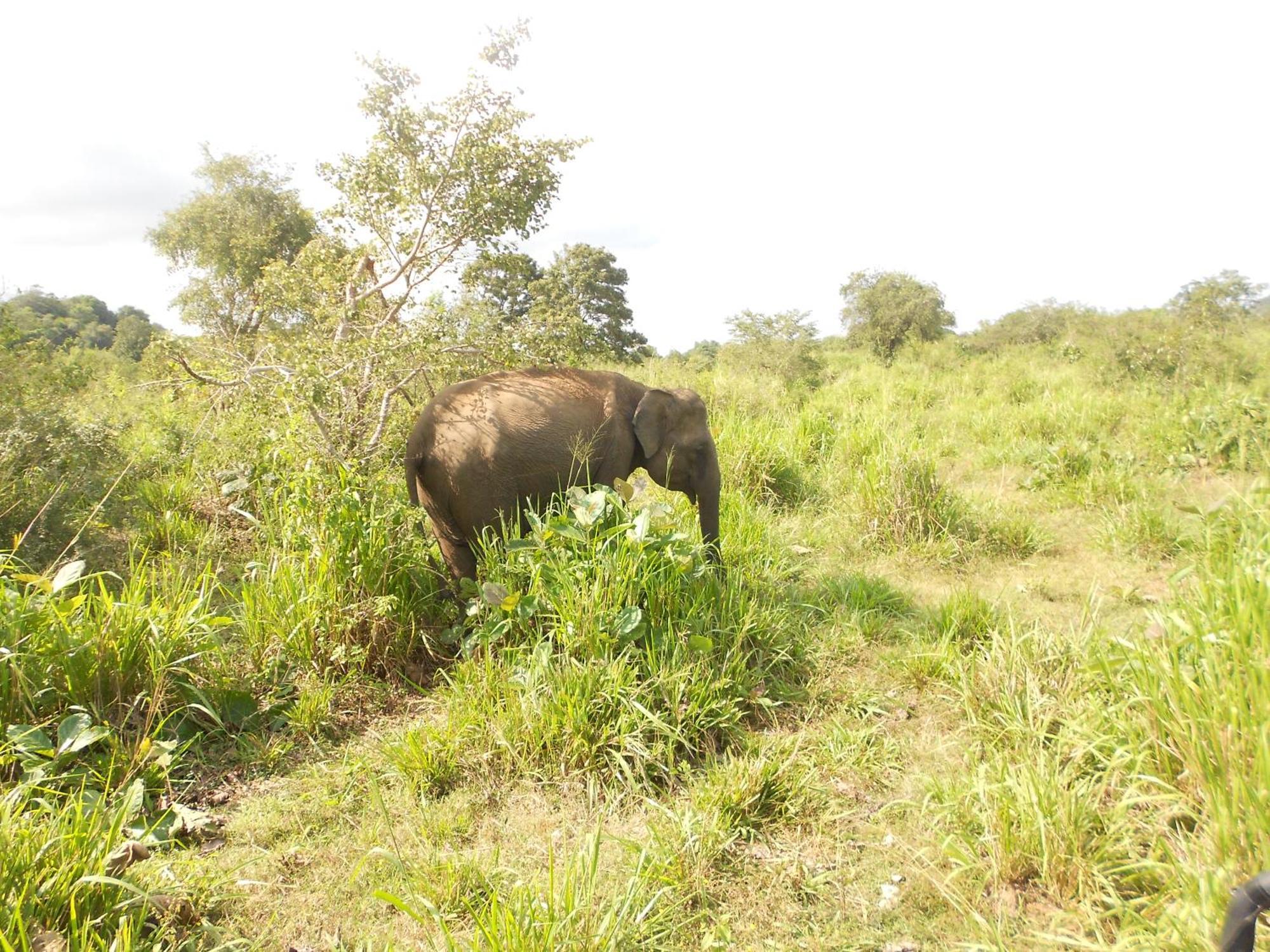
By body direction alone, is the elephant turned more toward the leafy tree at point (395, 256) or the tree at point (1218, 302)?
the tree

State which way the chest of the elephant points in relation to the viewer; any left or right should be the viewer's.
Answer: facing to the right of the viewer

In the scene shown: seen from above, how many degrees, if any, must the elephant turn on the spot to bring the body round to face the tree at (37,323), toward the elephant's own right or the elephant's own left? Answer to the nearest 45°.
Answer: approximately 135° to the elephant's own left

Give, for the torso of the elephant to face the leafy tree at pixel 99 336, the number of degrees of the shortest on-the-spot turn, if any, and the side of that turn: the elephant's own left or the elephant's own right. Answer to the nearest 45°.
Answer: approximately 135° to the elephant's own left

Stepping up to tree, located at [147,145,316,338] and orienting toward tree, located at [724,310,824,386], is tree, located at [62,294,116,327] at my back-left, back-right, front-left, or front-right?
front-left

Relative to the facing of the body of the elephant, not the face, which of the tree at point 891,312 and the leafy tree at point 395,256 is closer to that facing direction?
the tree

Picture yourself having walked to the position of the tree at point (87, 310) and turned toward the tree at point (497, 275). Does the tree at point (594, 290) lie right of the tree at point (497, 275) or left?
left

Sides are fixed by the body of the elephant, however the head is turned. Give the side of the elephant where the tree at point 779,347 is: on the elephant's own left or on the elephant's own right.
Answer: on the elephant's own left

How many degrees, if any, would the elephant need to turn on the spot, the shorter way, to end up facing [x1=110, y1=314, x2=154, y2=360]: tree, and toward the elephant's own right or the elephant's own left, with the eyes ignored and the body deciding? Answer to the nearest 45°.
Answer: approximately 135° to the elephant's own left
